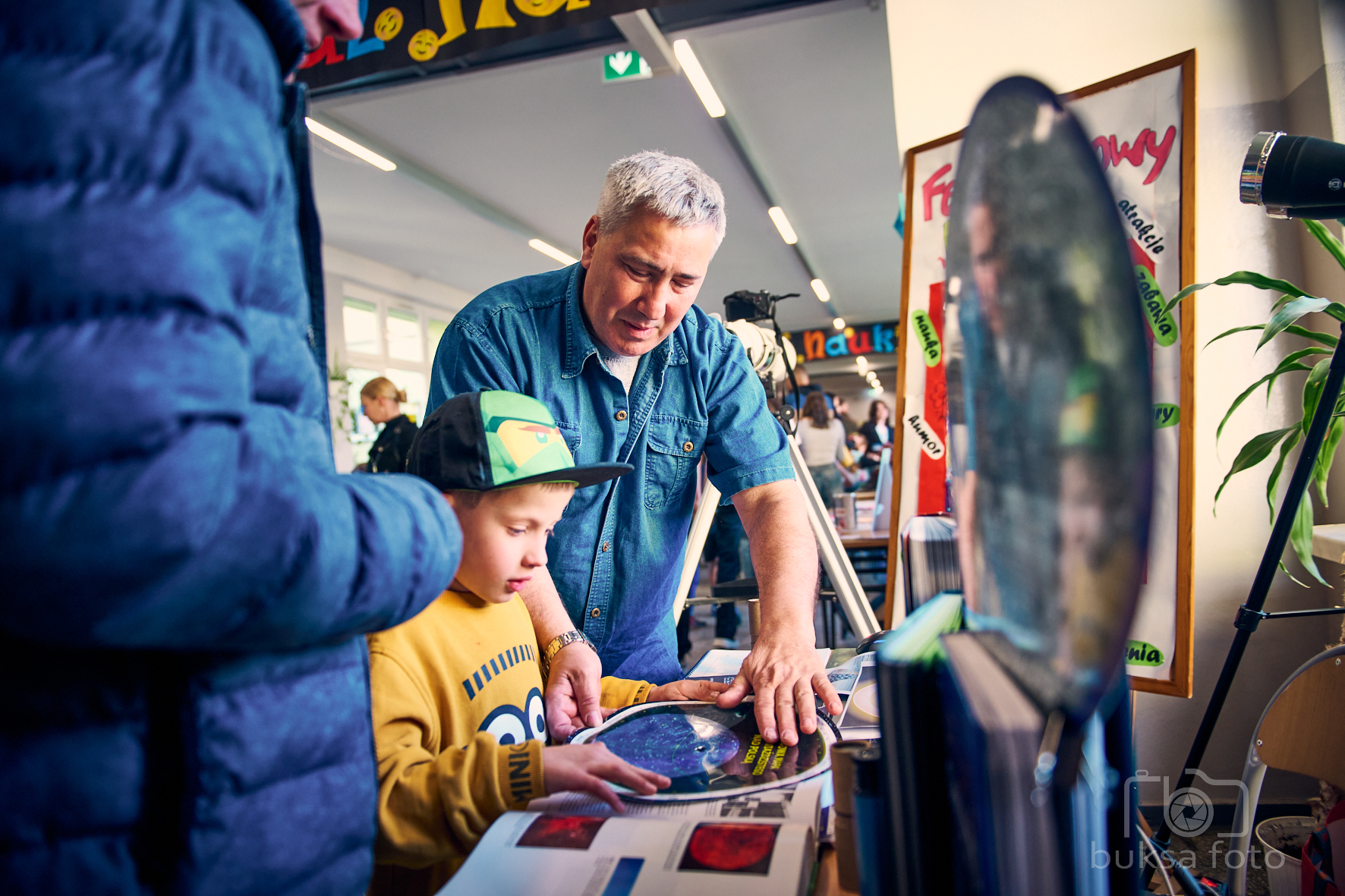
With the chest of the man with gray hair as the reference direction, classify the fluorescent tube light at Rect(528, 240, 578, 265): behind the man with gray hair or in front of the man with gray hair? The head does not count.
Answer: behind

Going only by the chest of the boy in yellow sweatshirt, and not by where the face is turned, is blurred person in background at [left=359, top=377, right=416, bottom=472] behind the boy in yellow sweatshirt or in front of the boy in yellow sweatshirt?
behind

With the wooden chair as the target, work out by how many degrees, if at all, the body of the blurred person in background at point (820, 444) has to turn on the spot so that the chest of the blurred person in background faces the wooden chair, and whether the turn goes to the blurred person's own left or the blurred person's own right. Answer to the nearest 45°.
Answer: approximately 180°

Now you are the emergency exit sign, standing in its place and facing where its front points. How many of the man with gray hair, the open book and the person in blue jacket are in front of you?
3

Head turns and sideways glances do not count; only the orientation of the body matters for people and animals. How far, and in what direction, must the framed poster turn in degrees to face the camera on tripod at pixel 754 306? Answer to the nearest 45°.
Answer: approximately 45° to its right

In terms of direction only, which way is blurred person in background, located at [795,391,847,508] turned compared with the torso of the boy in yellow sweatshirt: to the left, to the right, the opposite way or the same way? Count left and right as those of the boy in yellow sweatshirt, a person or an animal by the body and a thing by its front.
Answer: to the left

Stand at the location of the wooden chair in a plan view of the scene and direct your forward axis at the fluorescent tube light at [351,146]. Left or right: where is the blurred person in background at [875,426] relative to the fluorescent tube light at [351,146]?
right

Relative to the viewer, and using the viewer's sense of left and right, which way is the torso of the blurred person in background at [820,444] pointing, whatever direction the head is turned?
facing away from the viewer

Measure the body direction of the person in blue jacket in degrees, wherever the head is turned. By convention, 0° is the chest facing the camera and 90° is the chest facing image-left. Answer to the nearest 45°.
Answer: approximately 270°

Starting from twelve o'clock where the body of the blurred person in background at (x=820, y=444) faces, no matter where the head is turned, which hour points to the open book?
The open book is roughly at 6 o'clock from the blurred person in background.

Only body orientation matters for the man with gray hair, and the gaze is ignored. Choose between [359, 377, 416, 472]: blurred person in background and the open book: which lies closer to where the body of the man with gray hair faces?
the open book

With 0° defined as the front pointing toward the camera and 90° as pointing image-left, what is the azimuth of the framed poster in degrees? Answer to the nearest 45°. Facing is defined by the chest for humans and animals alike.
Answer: approximately 45°

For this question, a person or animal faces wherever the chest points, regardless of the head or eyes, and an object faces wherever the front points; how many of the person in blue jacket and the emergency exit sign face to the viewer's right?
1
